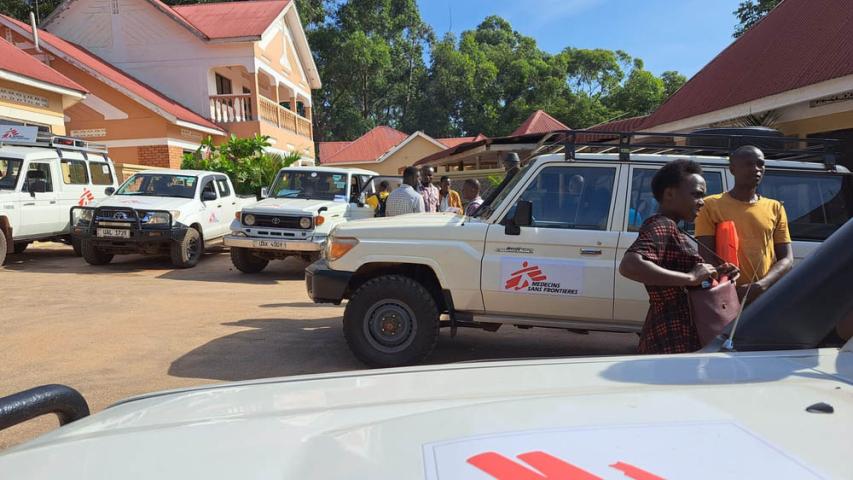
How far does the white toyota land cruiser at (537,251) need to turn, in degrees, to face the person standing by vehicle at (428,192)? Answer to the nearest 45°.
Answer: approximately 45° to its right

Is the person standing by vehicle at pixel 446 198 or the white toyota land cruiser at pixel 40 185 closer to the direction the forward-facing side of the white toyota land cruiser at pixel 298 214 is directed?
the white toyota land cruiser

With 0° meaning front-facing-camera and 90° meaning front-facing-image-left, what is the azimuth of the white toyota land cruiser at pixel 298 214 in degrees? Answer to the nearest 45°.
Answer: approximately 45°

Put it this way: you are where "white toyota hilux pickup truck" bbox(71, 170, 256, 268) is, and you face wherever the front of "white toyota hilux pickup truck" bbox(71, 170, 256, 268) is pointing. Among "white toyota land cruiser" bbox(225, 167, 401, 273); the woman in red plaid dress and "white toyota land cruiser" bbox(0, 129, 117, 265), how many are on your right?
1

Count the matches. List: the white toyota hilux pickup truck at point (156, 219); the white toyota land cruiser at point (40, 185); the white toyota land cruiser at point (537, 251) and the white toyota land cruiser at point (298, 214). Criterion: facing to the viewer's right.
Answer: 0

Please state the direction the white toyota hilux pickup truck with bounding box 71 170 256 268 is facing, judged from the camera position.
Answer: facing the viewer and to the left of the viewer

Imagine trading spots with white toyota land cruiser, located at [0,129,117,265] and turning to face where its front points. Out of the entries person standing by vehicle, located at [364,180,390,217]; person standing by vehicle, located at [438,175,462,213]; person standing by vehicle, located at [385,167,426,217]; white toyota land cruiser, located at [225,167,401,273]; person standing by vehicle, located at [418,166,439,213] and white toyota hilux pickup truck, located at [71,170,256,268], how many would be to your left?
6

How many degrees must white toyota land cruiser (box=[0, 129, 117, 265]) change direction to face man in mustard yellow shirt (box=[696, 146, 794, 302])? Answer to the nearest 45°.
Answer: approximately 45° to its left

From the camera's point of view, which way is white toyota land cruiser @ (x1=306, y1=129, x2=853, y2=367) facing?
to the viewer's left

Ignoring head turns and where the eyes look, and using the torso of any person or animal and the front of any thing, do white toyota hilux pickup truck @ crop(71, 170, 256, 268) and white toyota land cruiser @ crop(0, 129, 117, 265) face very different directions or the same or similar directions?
same or similar directions

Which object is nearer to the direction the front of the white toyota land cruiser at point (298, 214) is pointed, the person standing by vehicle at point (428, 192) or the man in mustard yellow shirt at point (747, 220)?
the man in mustard yellow shirt

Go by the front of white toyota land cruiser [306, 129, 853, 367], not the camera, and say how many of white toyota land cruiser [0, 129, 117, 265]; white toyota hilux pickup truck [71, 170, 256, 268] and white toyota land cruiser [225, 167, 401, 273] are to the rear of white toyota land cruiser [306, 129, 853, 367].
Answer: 0

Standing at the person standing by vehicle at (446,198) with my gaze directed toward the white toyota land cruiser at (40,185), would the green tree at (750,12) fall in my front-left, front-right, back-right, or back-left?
back-right
